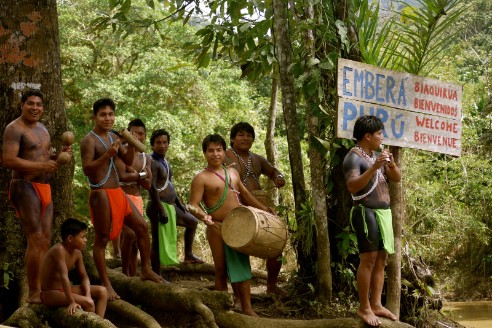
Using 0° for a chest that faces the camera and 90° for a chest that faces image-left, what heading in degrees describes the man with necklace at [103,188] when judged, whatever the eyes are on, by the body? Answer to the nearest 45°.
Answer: approximately 315°

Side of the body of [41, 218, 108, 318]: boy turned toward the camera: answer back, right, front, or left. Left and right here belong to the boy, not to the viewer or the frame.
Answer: right

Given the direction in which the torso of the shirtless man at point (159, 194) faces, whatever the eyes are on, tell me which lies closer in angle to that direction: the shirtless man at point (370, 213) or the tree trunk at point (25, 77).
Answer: the shirtless man

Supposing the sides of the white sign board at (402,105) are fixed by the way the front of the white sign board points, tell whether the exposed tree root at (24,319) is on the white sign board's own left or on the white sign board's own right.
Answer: on the white sign board's own right

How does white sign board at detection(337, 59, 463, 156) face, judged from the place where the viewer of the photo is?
facing the viewer and to the right of the viewer

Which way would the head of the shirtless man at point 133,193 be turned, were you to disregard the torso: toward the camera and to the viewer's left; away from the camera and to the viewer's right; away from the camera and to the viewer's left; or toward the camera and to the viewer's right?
toward the camera and to the viewer's right

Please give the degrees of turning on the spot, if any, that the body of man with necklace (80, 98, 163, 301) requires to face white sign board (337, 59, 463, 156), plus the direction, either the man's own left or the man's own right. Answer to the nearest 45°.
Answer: approximately 45° to the man's own left
